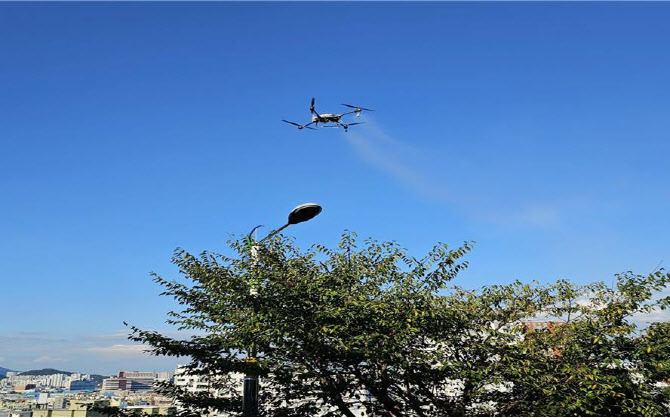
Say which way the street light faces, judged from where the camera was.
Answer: facing to the right of the viewer
